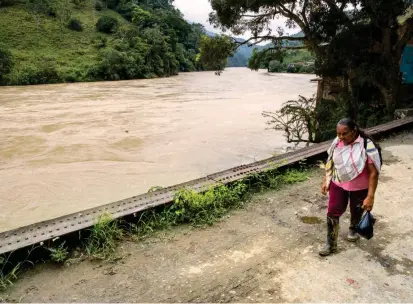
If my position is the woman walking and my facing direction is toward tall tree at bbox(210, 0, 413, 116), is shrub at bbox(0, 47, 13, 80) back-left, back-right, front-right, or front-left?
front-left

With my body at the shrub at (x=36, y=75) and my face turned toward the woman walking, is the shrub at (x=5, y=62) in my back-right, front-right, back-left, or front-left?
back-right

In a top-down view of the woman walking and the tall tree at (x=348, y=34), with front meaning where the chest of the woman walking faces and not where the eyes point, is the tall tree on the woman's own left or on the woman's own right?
on the woman's own right

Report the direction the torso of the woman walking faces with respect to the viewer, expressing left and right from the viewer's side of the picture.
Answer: facing the viewer and to the left of the viewer

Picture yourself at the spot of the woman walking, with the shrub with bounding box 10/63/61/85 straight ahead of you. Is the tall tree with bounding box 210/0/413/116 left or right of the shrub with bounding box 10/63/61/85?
right

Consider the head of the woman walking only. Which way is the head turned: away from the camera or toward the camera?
toward the camera

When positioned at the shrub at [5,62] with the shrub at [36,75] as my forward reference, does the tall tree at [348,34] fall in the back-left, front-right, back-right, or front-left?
front-right

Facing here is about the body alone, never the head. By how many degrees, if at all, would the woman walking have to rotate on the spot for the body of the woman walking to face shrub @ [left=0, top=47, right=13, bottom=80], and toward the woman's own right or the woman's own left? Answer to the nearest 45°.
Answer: approximately 90° to the woman's own right

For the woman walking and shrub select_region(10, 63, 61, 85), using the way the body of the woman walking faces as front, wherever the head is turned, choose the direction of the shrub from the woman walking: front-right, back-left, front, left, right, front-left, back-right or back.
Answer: right

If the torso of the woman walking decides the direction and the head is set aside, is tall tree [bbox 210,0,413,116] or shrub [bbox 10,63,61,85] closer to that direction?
the shrub

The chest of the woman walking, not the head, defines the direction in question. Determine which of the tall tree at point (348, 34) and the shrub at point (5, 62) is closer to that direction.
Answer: the shrub
